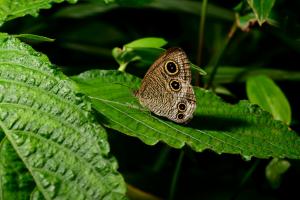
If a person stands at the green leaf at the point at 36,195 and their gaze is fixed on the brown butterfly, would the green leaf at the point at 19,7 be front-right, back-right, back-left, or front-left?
front-left

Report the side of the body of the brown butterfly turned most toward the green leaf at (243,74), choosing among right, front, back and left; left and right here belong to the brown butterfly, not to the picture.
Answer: right

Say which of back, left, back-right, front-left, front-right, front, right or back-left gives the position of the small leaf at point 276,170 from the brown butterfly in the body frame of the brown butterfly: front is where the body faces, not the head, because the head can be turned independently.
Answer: back-right
